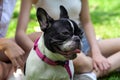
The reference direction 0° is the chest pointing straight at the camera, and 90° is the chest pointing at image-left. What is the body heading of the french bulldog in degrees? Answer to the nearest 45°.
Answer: approximately 315°
